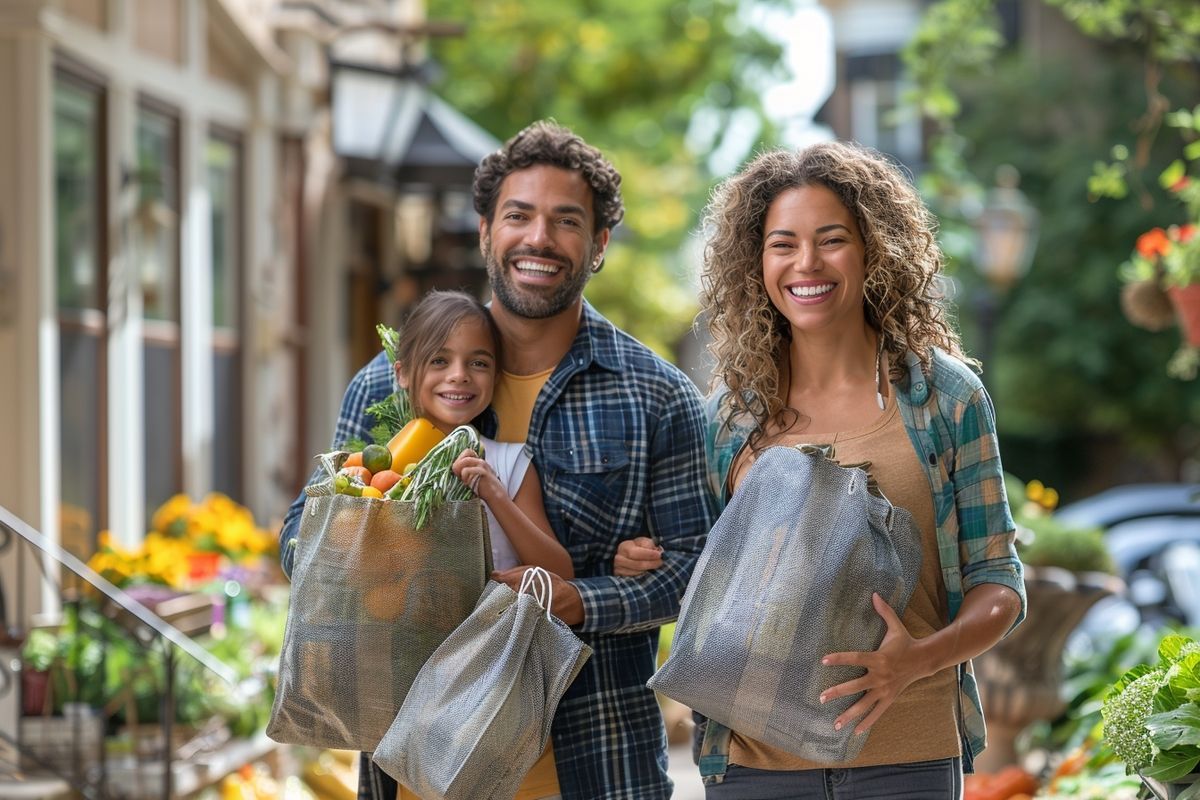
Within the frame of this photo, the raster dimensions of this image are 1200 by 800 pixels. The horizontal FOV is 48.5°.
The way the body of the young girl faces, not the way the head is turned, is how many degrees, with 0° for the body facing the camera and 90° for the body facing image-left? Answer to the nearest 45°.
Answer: approximately 0°

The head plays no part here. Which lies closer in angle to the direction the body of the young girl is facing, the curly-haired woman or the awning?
the curly-haired woman

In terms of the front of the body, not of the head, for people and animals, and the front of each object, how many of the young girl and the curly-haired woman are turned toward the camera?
2

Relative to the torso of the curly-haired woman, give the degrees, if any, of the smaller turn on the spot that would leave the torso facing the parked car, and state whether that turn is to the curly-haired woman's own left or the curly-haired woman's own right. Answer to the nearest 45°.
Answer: approximately 180°

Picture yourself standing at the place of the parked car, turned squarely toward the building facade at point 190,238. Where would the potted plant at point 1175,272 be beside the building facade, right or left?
left
